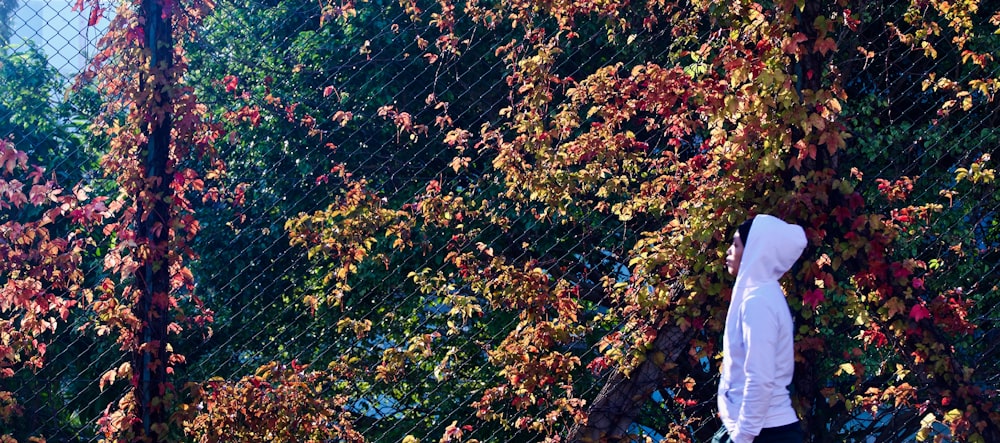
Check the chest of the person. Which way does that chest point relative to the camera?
to the viewer's left

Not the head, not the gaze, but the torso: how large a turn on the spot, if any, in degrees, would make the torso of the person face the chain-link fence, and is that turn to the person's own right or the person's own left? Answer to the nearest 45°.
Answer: approximately 45° to the person's own right

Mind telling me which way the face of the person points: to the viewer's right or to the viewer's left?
to the viewer's left

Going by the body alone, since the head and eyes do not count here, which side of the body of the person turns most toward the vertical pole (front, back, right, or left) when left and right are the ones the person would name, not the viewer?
front
